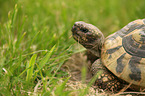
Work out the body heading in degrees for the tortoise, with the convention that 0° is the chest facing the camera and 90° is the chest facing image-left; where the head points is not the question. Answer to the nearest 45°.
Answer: approximately 90°
